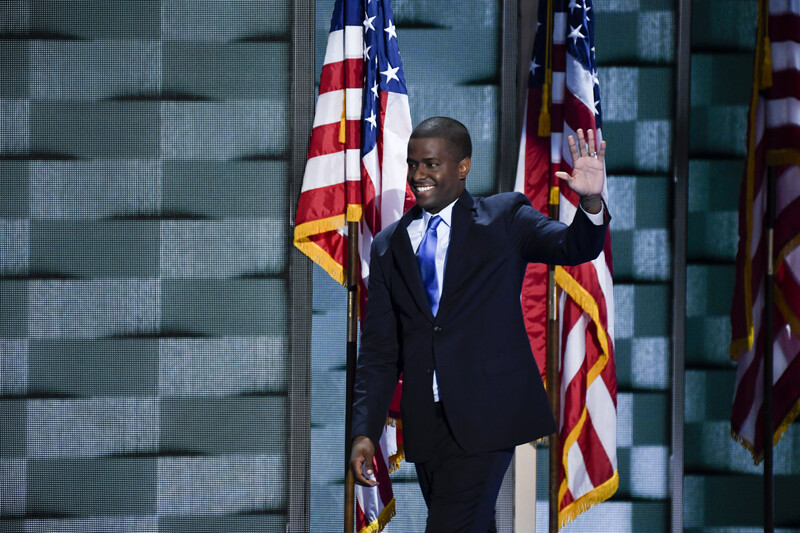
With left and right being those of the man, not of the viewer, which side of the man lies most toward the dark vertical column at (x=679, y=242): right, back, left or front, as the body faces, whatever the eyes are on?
back

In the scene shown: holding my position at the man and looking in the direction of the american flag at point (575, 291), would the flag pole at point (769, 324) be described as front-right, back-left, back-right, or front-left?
front-right

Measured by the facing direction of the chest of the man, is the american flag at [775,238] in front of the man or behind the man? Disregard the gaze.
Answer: behind

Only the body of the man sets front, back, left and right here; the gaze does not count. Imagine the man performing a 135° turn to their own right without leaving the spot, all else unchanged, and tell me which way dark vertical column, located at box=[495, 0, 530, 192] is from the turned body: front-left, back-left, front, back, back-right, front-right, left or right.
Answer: front

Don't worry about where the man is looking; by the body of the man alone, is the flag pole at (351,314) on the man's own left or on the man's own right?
on the man's own right

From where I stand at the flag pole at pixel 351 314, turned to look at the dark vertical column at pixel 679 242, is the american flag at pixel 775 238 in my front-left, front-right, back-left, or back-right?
front-right

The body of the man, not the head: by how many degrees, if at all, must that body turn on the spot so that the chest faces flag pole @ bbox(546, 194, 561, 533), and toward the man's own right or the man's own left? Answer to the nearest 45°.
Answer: approximately 135° to the man's own right

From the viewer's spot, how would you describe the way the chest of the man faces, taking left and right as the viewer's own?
facing the viewer and to the left of the viewer

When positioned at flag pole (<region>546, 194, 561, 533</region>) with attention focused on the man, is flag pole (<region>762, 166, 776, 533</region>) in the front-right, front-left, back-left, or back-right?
back-left

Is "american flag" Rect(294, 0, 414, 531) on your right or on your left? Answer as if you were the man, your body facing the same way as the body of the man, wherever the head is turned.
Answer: on your right
